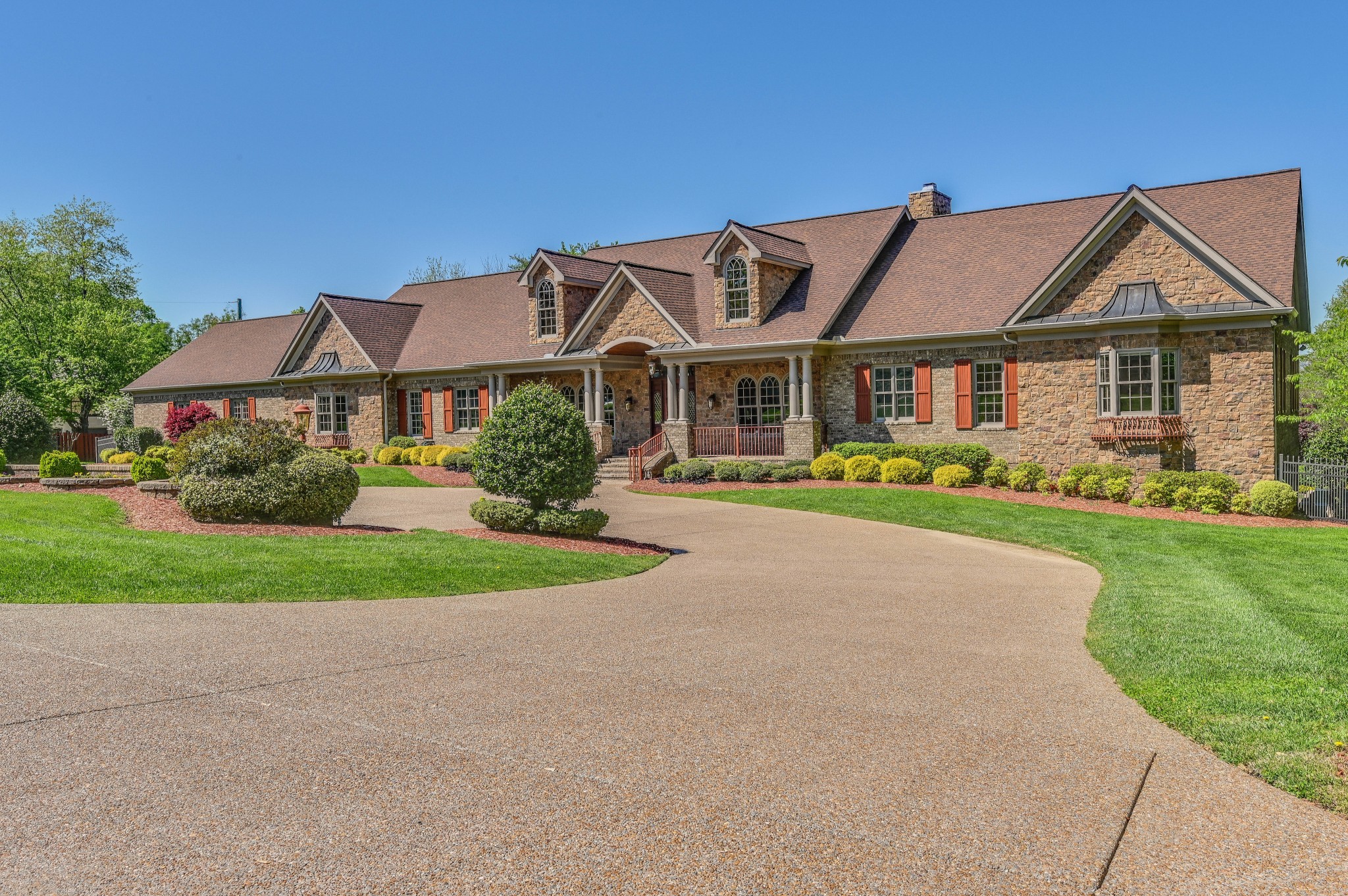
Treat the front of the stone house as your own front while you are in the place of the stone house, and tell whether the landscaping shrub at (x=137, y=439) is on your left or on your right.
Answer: on your right

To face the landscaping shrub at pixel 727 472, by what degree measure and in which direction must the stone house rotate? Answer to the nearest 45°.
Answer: approximately 45° to its right

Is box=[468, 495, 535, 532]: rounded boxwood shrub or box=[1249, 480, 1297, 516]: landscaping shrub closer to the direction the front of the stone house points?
the rounded boxwood shrub

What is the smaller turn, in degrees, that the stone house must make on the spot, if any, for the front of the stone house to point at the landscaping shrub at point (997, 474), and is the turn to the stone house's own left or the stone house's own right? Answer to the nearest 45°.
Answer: approximately 90° to the stone house's own left

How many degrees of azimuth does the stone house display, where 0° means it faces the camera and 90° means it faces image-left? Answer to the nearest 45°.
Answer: approximately 45°

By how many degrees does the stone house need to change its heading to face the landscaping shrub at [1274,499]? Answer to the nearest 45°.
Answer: approximately 90° to its left

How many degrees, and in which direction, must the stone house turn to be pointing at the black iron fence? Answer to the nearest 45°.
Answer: approximately 90° to its left

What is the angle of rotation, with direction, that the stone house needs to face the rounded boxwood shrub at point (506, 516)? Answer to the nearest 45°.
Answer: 0° — it already faces it
